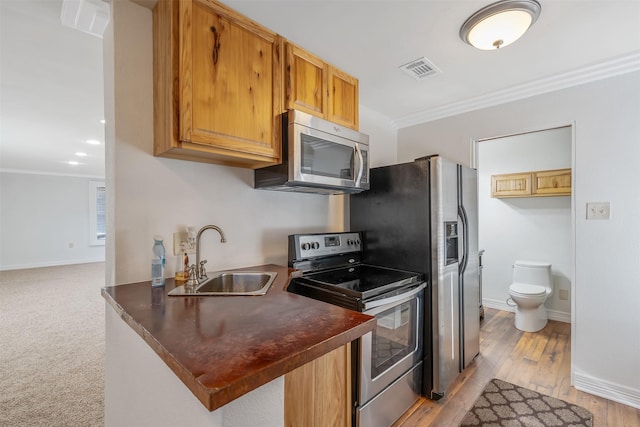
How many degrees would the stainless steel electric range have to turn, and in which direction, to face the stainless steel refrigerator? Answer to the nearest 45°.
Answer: approximately 90° to its left

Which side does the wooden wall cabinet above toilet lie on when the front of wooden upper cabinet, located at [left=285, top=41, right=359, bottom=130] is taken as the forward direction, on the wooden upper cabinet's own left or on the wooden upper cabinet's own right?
on the wooden upper cabinet's own left

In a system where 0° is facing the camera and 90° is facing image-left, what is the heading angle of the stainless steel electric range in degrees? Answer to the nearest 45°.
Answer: approximately 315°

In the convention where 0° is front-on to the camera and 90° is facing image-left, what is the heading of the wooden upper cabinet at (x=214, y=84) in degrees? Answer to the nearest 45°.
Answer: approximately 315°
